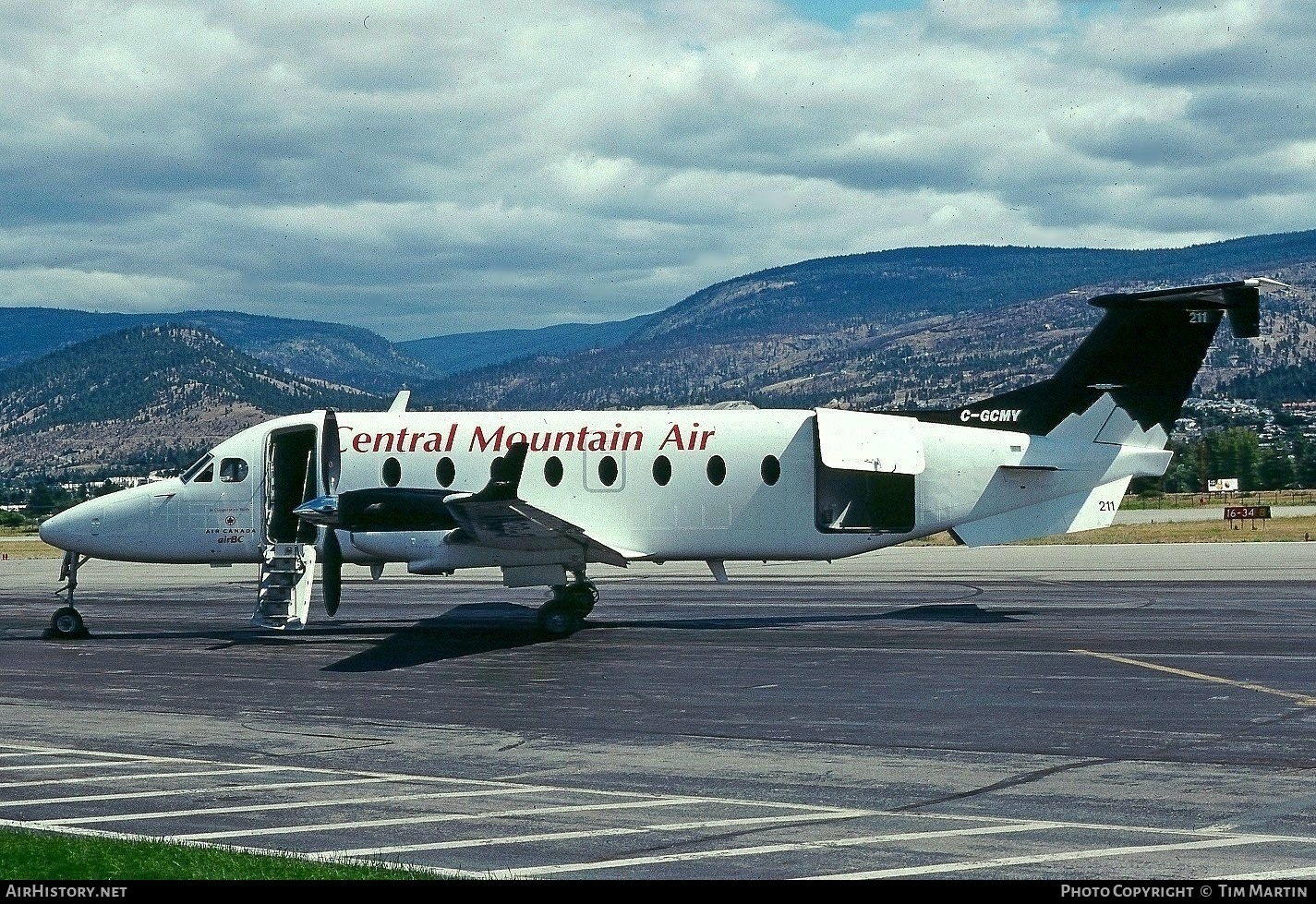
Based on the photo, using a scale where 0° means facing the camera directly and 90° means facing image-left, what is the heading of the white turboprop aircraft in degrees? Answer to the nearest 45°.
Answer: approximately 90°
